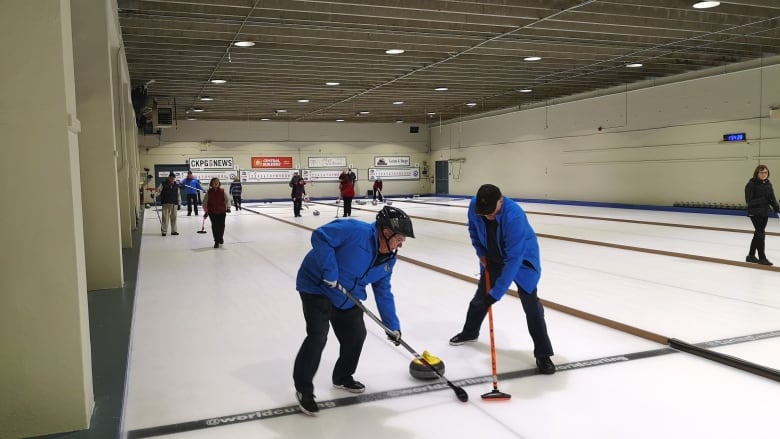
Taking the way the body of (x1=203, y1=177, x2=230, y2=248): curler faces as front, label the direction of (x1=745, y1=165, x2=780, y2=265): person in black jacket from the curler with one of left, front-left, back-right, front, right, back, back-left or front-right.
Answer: front-left

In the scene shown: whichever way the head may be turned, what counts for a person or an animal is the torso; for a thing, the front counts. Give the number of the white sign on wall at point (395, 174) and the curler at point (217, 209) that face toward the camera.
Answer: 2

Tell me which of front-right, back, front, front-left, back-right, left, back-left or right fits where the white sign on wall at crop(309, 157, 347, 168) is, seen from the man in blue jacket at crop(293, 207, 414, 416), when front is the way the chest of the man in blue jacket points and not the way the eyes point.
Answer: back-left

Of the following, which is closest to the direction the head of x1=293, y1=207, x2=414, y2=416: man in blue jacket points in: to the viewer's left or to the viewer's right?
to the viewer's right

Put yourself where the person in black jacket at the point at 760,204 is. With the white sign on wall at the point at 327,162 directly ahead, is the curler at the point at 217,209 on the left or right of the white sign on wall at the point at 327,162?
left

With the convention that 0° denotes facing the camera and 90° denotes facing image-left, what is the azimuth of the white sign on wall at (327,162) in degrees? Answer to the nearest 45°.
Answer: approximately 0°

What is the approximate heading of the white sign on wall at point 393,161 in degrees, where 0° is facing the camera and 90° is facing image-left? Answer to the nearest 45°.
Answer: approximately 0°

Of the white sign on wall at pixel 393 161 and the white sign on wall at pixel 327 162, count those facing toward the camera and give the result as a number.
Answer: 2

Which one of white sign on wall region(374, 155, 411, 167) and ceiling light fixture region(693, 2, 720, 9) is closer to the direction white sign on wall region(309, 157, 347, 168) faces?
the ceiling light fixture
